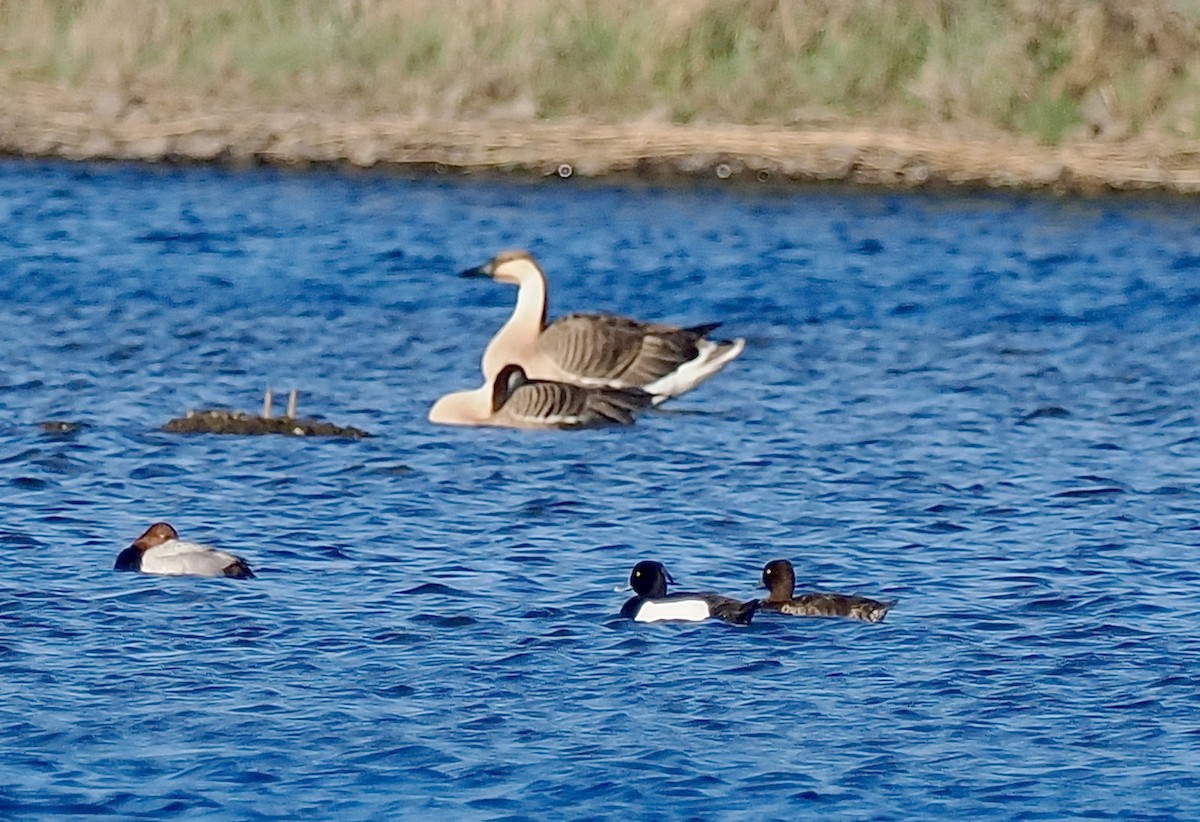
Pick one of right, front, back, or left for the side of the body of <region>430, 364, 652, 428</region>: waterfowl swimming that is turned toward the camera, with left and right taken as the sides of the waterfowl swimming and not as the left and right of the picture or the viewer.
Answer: left

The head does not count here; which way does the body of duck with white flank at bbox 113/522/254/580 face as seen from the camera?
to the viewer's left

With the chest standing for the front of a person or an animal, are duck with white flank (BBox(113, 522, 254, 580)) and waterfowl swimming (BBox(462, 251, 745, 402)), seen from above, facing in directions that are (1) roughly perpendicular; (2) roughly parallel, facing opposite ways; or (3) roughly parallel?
roughly parallel

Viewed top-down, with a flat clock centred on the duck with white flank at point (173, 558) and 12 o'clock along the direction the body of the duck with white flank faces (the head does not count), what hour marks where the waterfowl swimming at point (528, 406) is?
The waterfowl swimming is roughly at 4 o'clock from the duck with white flank.

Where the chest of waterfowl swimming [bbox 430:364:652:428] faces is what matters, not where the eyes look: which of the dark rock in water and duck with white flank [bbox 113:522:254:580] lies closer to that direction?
the dark rock in water

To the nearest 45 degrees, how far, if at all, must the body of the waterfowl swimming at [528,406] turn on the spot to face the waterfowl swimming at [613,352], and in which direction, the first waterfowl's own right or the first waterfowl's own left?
approximately 135° to the first waterfowl's own right
